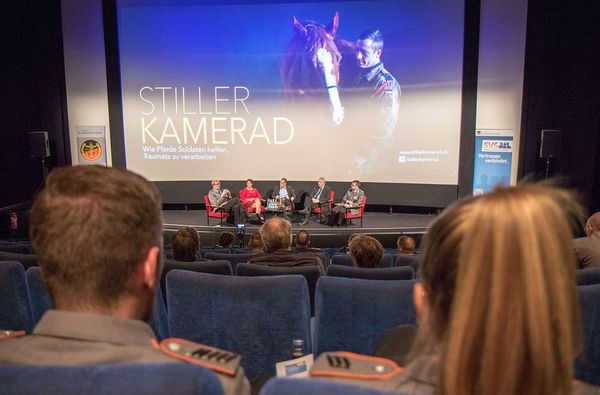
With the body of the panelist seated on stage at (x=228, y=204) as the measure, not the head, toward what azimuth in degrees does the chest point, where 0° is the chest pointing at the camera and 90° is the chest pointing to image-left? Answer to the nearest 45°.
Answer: approximately 315°

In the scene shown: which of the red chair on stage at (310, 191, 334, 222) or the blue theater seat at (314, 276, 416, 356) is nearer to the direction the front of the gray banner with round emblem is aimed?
the blue theater seat

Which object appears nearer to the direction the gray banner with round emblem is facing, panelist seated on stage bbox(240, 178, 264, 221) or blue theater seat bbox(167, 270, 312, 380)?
the blue theater seat

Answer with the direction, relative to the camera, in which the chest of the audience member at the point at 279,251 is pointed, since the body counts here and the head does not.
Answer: away from the camera

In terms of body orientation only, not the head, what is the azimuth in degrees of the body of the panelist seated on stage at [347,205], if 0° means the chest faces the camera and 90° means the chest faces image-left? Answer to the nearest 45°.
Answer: approximately 45°

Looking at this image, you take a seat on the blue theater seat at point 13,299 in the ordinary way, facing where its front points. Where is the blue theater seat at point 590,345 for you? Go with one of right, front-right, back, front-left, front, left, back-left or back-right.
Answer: back-right

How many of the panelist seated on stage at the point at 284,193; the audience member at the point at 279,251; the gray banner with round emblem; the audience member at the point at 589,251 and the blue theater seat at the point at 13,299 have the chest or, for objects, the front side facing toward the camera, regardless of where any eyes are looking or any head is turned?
2

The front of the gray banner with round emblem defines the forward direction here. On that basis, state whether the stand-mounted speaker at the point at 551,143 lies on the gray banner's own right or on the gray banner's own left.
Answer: on the gray banner's own left

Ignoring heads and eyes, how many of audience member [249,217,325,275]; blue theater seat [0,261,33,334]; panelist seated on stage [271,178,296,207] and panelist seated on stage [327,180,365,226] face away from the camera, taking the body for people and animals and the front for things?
2

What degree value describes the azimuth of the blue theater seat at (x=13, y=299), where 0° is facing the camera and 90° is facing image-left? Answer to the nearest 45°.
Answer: approximately 180°

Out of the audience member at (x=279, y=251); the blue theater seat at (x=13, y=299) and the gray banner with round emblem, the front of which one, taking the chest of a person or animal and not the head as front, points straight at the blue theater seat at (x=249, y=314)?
the gray banner with round emblem
